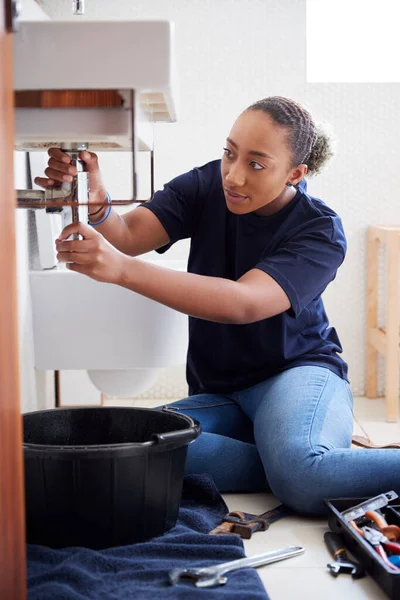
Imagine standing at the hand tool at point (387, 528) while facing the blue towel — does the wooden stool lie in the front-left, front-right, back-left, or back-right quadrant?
back-right

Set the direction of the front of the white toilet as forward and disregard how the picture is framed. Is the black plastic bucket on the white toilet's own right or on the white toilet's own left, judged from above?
on the white toilet's own right

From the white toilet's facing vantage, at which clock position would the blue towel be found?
The blue towel is roughly at 3 o'clock from the white toilet.

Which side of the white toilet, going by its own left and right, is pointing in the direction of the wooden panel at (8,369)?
right

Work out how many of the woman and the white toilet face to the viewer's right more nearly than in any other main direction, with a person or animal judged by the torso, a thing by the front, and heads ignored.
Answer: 1

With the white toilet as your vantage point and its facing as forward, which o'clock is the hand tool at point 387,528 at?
The hand tool is roughly at 2 o'clock from the white toilet.

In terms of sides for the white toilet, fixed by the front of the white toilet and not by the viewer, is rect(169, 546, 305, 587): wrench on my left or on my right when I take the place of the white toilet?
on my right

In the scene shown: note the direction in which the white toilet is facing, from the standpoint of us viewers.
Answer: facing to the right of the viewer

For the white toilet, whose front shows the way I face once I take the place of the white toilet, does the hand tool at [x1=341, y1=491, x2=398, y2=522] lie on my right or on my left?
on my right

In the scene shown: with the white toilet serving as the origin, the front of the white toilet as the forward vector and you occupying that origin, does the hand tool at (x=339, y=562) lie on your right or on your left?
on your right
